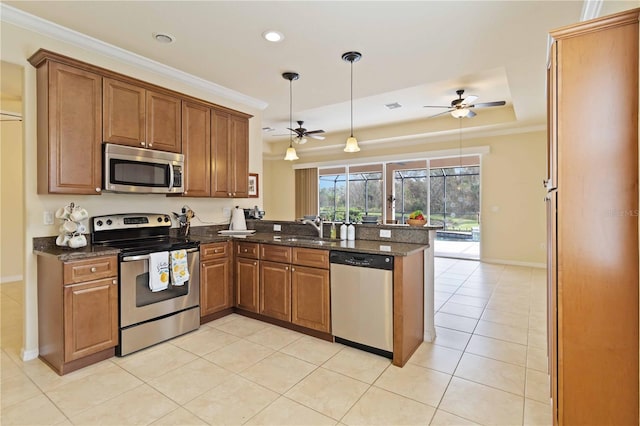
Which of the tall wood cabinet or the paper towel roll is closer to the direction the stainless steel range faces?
the tall wood cabinet

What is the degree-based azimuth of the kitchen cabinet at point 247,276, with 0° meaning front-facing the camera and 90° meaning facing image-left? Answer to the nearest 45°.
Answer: approximately 45°

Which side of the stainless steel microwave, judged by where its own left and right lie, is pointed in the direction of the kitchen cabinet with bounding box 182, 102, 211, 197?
left
